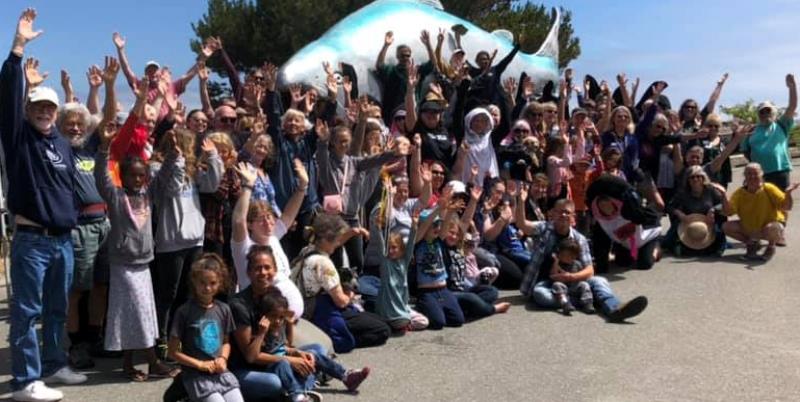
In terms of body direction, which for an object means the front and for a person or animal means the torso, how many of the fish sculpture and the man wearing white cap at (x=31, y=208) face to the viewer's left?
1

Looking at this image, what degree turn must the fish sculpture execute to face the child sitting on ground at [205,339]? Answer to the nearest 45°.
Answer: approximately 90° to its left

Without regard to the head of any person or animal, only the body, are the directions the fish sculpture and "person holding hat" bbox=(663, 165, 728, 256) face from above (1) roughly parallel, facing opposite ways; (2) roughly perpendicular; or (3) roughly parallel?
roughly perpendicular

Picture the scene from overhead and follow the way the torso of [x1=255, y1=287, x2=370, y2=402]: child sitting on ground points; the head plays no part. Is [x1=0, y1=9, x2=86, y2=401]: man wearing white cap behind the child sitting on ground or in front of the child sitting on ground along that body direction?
behind

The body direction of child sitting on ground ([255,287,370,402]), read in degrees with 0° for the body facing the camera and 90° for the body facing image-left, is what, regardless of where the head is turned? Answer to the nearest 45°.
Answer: approximately 315°

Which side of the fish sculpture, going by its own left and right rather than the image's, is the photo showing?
left

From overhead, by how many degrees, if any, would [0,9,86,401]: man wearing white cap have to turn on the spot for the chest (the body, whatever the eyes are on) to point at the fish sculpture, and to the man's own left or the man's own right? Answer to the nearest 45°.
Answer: approximately 90° to the man's own left

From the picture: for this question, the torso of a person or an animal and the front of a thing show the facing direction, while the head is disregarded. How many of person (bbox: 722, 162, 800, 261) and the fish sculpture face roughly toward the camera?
1

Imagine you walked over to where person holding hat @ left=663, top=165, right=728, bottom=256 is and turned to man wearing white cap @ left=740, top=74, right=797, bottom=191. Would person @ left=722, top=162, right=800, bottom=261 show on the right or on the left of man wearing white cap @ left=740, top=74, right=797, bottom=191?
right

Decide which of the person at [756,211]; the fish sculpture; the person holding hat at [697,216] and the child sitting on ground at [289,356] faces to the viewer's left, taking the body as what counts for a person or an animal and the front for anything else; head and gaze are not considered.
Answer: the fish sculpture

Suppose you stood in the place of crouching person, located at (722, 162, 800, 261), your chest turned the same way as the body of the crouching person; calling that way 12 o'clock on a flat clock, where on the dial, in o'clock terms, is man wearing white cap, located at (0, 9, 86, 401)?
The man wearing white cap is roughly at 1 o'clock from the crouching person.

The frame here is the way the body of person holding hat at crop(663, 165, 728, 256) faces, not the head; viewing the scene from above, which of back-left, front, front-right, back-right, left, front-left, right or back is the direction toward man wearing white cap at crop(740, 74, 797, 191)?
back-left
